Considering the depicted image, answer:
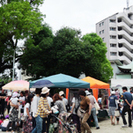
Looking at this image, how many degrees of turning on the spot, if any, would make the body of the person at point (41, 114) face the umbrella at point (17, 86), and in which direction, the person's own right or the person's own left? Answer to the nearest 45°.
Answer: approximately 90° to the person's own left

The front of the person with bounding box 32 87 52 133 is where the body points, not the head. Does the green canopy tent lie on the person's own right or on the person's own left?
on the person's own left

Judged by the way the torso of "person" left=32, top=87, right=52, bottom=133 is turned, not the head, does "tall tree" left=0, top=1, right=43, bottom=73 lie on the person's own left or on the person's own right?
on the person's own left

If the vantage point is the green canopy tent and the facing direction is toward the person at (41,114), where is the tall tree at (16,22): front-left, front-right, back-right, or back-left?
back-right
